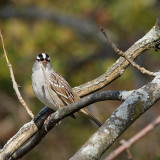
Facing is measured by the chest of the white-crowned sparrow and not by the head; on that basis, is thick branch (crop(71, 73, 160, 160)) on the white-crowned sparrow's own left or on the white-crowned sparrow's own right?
on the white-crowned sparrow's own left

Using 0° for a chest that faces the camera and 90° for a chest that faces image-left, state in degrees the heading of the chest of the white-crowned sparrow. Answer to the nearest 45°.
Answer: approximately 45°

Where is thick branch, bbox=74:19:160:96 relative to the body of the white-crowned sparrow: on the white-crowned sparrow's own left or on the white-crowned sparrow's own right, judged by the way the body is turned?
on the white-crowned sparrow's own left
